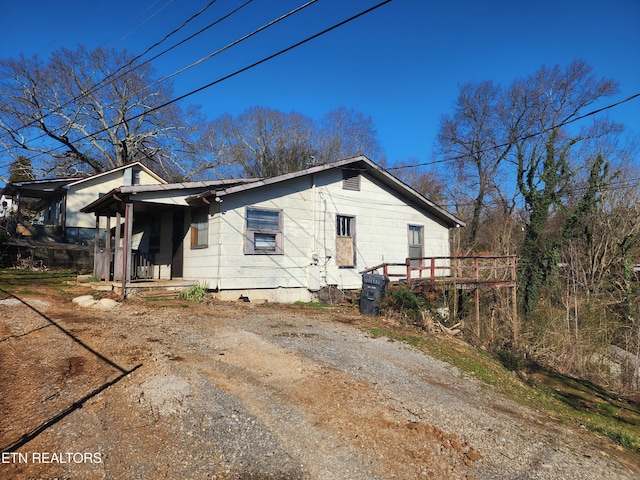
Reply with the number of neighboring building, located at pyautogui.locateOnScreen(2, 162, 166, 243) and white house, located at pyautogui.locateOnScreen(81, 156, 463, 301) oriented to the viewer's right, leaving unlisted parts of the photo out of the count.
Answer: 0

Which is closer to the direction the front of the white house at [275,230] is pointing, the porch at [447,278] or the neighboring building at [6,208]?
the neighboring building

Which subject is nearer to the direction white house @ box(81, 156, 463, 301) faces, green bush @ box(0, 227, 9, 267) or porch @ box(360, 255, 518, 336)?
the green bush

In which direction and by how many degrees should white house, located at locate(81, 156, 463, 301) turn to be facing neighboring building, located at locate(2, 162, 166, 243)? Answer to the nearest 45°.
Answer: approximately 90° to its right

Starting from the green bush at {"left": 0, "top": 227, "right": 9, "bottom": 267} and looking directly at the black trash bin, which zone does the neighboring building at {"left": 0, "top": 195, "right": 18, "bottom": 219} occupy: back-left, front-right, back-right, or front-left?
back-left

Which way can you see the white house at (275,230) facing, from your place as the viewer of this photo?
facing the viewer and to the left of the viewer

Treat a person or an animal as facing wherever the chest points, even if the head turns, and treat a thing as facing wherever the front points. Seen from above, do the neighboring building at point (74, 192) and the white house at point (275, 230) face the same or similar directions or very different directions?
same or similar directions

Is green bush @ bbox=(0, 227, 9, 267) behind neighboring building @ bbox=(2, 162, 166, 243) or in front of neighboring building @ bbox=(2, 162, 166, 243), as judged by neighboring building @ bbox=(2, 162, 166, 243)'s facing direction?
in front

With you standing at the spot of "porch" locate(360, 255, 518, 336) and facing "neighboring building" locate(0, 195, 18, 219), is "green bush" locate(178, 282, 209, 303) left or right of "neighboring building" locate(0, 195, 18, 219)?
left

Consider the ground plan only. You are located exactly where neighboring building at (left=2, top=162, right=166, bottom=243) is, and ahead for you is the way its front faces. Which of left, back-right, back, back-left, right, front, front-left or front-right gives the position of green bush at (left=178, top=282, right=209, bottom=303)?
front-left
